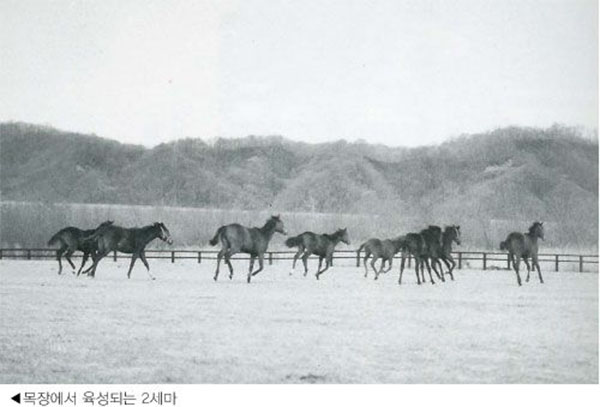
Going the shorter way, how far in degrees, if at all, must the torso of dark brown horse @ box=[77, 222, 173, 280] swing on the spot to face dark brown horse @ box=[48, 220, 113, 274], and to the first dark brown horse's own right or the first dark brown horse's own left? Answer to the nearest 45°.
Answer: approximately 135° to the first dark brown horse's own left

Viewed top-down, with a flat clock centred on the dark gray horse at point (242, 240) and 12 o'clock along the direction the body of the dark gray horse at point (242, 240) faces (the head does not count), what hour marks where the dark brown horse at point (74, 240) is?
the dark brown horse at point (74, 240) is roughly at 7 o'clock from the dark gray horse at point (242, 240).

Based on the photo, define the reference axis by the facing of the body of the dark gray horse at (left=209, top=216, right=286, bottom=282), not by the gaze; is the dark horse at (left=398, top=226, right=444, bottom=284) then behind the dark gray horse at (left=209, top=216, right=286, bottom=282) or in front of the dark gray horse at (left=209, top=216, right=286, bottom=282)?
in front

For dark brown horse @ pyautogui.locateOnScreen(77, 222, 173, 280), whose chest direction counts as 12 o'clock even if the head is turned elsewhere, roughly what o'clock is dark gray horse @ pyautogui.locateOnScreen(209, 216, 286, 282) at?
dark gray horse @ pyautogui.locateOnScreen(209, 216, 286, 282) is roughly at 1 o'clock from dark brown horse @ pyautogui.locateOnScreen(77, 222, 173, 280).

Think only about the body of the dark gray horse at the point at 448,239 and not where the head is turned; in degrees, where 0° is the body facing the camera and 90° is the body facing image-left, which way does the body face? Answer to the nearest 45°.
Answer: approximately 270°

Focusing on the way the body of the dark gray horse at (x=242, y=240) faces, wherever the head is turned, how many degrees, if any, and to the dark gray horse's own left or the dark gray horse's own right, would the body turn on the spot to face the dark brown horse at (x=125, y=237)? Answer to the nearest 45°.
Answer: approximately 180°

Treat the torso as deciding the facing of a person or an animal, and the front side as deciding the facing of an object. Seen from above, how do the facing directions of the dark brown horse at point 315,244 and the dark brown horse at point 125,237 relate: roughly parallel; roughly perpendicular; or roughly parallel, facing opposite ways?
roughly parallel

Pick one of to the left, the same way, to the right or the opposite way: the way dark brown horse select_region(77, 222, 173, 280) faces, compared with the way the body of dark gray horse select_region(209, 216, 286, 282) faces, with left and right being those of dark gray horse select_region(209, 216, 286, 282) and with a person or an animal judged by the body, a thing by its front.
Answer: the same way

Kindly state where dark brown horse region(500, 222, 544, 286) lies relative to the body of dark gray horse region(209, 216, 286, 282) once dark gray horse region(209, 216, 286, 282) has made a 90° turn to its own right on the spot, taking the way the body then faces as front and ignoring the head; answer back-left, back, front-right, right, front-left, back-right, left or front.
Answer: left

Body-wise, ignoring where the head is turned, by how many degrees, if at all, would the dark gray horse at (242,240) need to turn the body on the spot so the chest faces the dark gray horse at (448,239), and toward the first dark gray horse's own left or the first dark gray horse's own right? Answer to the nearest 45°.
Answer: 0° — it already faces it

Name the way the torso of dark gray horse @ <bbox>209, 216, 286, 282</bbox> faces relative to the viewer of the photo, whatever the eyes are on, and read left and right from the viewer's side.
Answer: facing to the right of the viewer

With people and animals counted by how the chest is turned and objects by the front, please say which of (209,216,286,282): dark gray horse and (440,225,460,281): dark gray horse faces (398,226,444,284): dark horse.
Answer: (209,216,286,282): dark gray horse

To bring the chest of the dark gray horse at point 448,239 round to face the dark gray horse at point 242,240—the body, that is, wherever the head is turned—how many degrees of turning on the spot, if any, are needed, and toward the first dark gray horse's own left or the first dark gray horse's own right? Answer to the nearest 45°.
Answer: approximately 180°

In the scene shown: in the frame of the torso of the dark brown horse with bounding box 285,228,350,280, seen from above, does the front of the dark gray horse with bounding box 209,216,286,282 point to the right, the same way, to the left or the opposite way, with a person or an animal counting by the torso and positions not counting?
the same way

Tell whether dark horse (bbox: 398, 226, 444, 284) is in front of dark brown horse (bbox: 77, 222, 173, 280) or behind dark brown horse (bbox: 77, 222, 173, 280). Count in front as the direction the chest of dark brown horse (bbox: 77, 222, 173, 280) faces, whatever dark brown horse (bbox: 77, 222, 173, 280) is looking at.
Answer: in front

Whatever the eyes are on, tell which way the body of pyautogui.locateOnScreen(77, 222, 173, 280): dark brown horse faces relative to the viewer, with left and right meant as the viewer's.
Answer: facing to the right of the viewer

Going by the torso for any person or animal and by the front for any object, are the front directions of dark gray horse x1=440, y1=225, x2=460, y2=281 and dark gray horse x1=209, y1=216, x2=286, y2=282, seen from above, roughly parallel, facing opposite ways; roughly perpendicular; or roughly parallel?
roughly parallel

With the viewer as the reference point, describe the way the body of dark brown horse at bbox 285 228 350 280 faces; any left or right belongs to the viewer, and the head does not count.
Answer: facing to the right of the viewer
